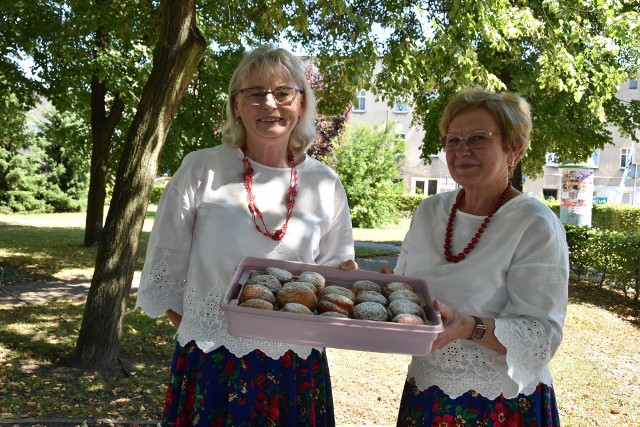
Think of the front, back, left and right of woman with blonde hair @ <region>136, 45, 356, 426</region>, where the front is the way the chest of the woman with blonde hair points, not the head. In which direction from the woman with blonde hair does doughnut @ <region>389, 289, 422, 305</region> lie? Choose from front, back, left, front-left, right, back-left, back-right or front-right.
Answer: front-left

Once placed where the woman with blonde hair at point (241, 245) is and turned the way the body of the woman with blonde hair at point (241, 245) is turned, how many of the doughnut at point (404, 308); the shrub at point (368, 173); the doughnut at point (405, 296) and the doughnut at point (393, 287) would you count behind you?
1

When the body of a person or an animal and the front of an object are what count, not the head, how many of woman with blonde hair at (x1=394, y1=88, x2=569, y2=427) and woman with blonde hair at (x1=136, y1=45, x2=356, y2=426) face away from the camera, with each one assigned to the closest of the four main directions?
0

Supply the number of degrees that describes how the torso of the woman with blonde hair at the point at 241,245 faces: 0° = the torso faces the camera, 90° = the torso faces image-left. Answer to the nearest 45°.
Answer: approximately 0°

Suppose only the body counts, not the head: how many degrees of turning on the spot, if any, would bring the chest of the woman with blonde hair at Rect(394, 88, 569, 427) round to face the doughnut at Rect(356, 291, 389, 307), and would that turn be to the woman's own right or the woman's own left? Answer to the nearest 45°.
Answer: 0° — they already face it

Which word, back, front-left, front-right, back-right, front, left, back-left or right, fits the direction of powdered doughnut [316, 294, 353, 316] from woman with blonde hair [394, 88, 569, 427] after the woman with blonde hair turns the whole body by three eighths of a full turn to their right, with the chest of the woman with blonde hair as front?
back-left

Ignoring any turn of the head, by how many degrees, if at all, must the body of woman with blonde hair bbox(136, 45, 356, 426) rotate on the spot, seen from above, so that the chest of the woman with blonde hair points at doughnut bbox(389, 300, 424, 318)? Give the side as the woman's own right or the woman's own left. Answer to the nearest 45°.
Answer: approximately 45° to the woman's own left
